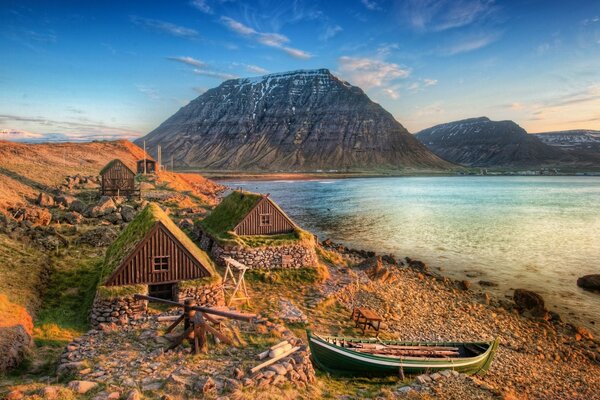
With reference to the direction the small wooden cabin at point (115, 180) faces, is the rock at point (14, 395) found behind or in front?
in front

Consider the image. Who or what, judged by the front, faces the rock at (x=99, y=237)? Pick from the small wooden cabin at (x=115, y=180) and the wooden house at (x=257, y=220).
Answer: the small wooden cabin

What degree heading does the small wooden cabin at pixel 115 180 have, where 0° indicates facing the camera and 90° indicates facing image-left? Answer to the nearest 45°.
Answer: approximately 0°

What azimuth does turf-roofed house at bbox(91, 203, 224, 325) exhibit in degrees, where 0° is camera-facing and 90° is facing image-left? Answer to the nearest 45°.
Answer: approximately 0°

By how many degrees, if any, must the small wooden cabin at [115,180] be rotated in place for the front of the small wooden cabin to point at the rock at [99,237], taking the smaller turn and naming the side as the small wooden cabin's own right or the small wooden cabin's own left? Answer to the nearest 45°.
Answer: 0° — it already faces it

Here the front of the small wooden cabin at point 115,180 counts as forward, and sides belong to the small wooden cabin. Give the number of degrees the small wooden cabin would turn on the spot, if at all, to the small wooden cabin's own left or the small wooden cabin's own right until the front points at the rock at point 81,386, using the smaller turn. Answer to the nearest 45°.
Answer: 0° — it already faces it

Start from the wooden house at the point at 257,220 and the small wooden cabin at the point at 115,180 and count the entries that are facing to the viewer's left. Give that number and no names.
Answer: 0
